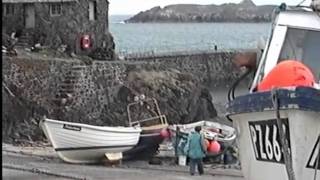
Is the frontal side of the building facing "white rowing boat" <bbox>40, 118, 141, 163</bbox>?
yes

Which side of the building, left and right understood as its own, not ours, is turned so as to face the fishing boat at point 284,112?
front

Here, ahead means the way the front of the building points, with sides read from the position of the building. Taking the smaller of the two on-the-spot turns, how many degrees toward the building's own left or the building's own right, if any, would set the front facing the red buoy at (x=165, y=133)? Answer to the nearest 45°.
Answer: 0° — it already faces it

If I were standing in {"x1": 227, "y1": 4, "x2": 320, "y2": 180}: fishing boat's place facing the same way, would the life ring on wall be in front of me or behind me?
behind

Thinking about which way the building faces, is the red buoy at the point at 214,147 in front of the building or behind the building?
in front

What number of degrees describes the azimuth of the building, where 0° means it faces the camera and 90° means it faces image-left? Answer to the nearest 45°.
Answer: approximately 0°

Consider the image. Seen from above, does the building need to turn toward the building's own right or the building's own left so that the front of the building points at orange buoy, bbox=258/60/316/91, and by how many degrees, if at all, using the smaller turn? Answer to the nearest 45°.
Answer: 0° — it already faces it

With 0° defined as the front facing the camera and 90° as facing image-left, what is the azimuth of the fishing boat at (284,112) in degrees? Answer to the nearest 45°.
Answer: approximately 0°

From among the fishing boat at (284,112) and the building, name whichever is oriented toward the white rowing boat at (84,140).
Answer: the building
